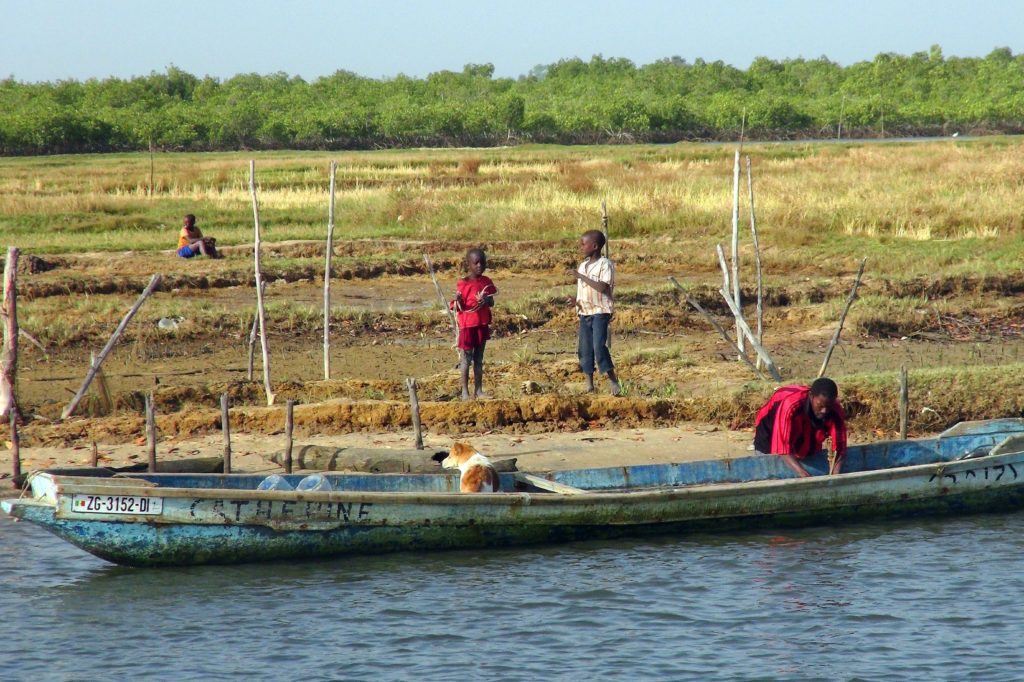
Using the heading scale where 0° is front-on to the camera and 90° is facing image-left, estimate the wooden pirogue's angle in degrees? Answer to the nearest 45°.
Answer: approximately 90°

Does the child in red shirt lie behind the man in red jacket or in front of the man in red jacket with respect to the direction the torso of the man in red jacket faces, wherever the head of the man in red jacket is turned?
behind

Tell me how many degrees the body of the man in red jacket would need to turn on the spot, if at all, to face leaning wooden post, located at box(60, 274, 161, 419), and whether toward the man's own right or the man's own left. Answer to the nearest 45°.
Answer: approximately 135° to the man's own right

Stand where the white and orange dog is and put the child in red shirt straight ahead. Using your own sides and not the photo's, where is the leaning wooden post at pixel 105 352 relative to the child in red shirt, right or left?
left

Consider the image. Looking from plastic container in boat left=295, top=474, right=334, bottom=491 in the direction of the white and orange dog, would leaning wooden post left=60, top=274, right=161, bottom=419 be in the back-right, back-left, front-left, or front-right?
back-left

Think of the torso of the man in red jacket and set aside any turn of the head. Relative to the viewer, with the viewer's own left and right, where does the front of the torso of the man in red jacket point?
facing the viewer and to the right of the viewer

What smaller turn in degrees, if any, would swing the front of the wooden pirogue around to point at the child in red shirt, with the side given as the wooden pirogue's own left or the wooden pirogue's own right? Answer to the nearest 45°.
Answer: approximately 90° to the wooden pirogue's own right

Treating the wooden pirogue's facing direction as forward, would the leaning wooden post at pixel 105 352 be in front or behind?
in front

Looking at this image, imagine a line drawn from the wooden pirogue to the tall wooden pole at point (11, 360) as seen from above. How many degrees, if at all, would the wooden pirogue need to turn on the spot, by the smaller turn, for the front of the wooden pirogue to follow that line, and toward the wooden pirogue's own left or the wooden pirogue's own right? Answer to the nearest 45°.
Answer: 0° — it already faces it

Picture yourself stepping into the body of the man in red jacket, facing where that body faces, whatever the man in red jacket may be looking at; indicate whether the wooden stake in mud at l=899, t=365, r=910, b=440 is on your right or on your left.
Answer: on your left

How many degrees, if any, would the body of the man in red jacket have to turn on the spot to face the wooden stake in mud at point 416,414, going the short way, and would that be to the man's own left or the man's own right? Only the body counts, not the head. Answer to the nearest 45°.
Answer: approximately 135° to the man's own right

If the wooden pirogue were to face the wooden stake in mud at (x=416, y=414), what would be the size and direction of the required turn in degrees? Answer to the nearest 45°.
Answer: approximately 45° to its right

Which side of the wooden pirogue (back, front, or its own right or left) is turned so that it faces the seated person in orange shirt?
right
